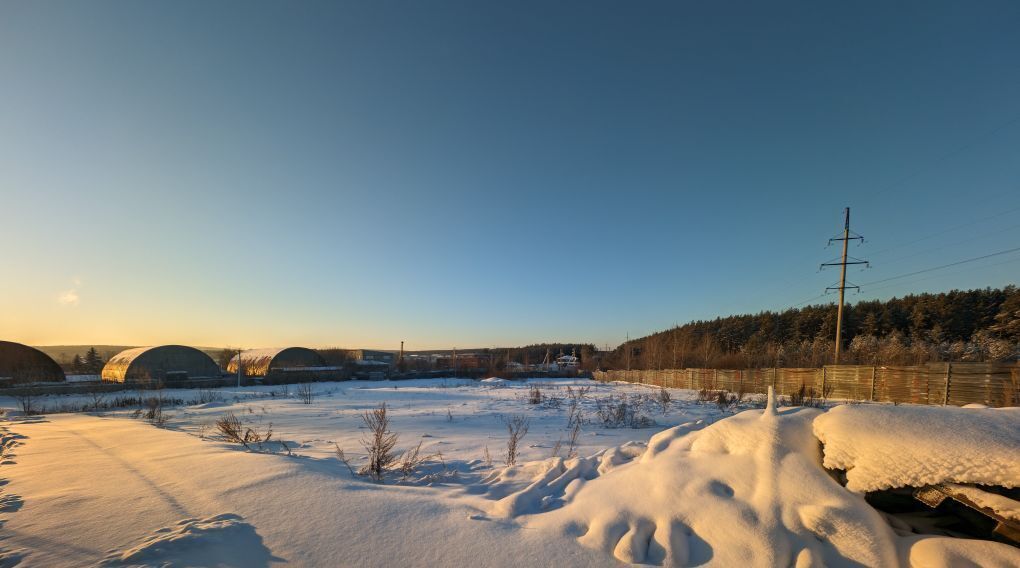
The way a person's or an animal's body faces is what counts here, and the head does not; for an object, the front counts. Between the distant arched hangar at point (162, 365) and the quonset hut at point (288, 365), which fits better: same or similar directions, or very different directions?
same or similar directions

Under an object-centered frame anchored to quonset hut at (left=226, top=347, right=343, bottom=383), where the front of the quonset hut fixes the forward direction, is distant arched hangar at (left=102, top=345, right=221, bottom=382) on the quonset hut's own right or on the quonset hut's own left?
on the quonset hut's own right

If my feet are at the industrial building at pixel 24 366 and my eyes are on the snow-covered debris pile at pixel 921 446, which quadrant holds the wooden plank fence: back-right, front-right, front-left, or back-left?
front-left

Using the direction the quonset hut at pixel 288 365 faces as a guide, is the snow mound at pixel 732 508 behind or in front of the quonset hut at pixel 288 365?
in front
